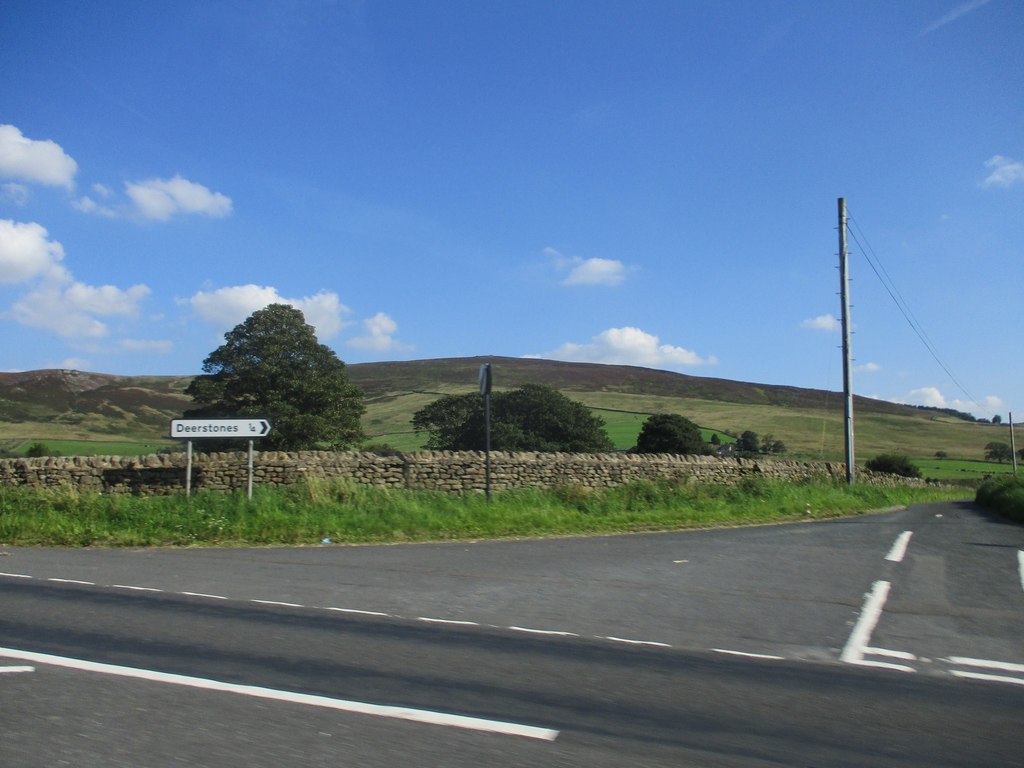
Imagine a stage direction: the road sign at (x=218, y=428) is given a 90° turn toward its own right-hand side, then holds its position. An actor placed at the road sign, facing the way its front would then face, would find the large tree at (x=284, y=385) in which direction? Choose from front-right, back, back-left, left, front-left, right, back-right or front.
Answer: right

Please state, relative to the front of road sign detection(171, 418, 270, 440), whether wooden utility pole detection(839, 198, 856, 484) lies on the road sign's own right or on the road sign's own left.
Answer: on the road sign's own left

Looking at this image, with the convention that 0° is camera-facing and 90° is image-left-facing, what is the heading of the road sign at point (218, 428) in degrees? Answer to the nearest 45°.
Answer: approximately 0°

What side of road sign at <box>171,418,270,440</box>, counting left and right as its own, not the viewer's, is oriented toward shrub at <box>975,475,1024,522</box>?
left

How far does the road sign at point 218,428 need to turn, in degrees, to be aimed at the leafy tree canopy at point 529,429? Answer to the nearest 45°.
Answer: approximately 135° to its left
